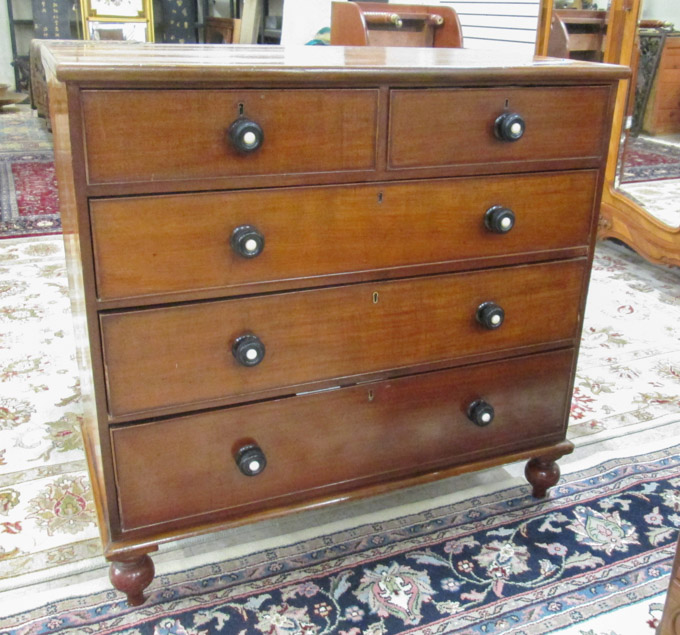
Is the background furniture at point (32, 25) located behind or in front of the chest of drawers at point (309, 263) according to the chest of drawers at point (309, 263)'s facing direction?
behind

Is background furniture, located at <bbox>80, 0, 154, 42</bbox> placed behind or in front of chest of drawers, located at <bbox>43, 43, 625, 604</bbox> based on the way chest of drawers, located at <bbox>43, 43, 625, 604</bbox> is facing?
behind

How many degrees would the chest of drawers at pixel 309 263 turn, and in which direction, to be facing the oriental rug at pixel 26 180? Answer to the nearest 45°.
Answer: approximately 180°

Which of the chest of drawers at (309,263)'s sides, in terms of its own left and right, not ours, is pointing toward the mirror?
left

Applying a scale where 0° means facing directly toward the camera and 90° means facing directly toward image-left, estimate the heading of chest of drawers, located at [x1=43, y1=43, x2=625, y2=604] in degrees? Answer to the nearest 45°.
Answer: approximately 315°

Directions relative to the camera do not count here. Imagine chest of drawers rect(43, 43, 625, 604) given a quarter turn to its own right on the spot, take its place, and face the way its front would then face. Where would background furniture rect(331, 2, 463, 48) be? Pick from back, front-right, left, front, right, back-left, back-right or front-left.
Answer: back-right
